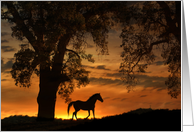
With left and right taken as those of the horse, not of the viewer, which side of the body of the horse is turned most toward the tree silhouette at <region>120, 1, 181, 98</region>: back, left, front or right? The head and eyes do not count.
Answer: front

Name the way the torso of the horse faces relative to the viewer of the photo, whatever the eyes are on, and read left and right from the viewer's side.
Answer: facing to the right of the viewer
